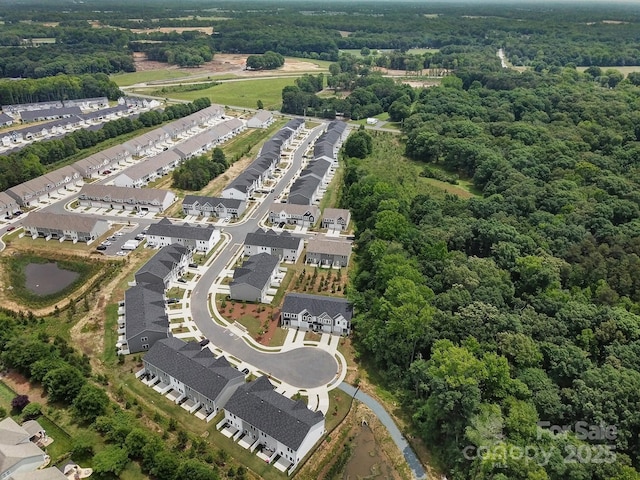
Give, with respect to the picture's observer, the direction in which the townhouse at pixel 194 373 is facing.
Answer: facing away from the viewer and to the right of the viewer

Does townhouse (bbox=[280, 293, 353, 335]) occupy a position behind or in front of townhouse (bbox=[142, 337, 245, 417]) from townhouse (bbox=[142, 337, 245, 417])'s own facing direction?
in front

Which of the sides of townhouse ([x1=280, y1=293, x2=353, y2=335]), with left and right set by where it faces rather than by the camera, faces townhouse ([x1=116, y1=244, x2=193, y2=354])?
right

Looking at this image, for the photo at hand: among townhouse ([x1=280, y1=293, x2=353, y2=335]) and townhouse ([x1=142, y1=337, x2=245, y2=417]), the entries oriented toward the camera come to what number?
1

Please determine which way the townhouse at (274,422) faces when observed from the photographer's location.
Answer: facing away from the viewer and to the right of the viewer

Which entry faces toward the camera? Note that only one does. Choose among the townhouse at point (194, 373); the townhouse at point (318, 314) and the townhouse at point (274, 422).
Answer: the townhouse at point (318, 314)

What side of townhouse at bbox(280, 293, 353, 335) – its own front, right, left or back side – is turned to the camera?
front

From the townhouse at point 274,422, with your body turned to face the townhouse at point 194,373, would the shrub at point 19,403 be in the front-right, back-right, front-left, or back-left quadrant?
front-left

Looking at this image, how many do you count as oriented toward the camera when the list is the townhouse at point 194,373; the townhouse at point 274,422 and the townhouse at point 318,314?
1

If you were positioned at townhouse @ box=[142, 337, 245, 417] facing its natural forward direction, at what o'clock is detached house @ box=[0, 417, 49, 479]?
detached house @ box=[0, 417, 49, 479] is roughly at 7 o'clock from townhouse @ box=[142, 337, 245, 417].

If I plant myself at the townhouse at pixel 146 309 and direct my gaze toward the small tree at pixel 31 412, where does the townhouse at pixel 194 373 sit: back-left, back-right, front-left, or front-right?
front-left

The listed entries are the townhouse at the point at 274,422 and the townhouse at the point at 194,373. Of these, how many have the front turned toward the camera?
0

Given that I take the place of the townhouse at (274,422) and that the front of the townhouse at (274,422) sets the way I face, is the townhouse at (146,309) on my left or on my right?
on my left

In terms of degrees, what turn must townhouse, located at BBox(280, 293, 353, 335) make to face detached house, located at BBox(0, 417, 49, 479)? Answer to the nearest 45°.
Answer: approximately 45° to its right

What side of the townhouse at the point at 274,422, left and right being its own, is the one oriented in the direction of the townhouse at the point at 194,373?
left

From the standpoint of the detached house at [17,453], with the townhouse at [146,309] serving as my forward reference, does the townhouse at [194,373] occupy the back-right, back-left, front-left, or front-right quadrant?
front-right

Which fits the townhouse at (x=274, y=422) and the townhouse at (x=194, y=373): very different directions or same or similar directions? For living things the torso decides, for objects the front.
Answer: same or similar directions

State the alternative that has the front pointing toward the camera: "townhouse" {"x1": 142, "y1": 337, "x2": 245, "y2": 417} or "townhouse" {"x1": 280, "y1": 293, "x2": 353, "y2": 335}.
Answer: "townhouse" {"x1": 280, "y1": 293, "x2": 353, "y2": 335}

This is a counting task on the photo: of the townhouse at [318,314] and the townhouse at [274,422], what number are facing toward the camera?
1
